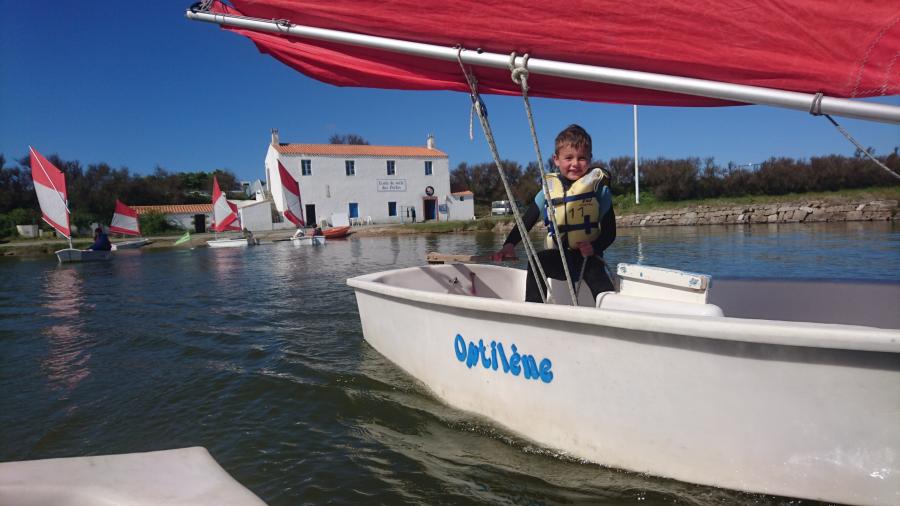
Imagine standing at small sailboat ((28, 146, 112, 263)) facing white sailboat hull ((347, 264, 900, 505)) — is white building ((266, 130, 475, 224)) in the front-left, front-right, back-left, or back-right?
back-left

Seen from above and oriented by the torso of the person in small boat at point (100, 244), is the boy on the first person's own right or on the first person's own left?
on the first person's own left

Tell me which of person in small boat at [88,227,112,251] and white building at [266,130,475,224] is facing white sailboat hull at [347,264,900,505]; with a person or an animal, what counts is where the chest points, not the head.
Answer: the white building

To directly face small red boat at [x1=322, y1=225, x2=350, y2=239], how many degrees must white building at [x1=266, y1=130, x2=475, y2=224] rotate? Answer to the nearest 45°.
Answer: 0° — it already faces it

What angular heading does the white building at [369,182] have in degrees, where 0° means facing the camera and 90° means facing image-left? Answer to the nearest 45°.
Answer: approximately 0°

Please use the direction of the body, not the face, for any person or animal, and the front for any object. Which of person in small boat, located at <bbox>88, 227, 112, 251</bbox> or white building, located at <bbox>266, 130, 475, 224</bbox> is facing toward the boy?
the white building

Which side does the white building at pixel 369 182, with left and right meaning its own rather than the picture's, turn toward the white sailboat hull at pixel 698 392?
front

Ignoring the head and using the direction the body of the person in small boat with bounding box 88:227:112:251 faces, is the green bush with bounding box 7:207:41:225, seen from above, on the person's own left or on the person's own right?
on the person's own right

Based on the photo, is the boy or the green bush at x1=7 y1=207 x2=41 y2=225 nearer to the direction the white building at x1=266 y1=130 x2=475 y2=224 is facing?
the boy
